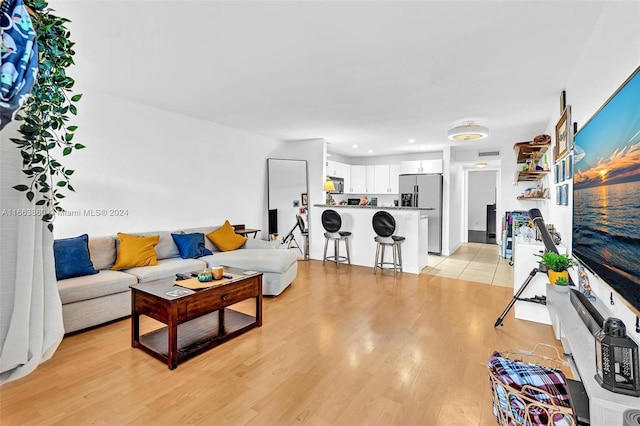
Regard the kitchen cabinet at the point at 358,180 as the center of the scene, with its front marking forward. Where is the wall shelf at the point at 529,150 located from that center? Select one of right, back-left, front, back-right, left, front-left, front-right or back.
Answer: front-left

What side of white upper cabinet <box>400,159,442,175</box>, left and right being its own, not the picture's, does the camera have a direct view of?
front

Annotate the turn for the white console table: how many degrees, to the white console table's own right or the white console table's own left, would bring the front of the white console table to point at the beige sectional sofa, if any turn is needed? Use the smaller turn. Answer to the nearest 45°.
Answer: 0° — it already faces it

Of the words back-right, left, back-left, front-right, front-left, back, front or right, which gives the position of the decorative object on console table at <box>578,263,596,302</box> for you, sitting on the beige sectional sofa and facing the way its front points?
front

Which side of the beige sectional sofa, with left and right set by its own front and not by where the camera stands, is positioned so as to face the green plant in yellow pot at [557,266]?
front

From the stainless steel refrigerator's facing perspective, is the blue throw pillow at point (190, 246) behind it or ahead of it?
ahead

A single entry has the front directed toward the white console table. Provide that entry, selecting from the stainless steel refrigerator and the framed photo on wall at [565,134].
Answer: the stainless steel refrigerator

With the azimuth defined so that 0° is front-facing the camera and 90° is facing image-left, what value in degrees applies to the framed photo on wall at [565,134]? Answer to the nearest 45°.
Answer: approximately 90°

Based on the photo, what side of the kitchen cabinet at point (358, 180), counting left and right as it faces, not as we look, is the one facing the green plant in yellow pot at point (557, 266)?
front

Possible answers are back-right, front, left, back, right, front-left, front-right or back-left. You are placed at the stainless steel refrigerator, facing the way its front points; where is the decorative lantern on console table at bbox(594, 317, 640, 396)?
front

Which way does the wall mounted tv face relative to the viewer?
to the viewer's left

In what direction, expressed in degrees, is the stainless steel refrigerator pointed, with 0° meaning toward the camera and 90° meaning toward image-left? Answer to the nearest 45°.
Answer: approximately 0°
